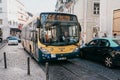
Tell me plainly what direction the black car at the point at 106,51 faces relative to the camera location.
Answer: facing away from the viewer and to the left of the viewer

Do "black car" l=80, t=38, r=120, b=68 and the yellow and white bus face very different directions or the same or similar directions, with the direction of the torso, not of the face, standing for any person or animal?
very different directions

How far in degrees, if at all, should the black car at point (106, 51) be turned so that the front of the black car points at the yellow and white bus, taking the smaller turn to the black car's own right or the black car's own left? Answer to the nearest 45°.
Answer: approximately 45° to the black car's own left

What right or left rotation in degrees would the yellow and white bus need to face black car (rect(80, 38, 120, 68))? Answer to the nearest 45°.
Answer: approximately 45° to its left

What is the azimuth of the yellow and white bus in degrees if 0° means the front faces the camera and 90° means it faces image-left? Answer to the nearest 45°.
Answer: approximately 315°
